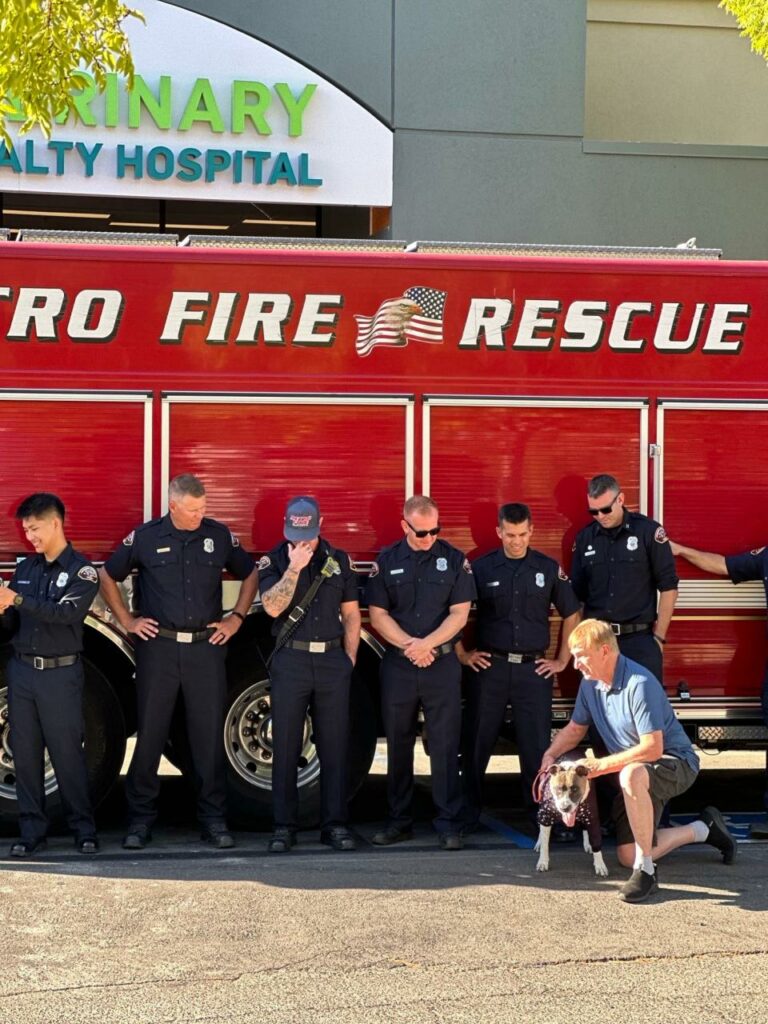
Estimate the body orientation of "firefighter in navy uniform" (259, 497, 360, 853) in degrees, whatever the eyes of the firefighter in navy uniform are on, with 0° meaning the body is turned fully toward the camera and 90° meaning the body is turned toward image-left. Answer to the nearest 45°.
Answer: approximately 0°

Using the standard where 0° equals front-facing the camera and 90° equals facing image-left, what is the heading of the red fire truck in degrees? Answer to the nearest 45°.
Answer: approximately 270°

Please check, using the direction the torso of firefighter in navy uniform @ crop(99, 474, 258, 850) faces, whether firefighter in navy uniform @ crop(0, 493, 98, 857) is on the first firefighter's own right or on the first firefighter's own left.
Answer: on the first firefighter's own right

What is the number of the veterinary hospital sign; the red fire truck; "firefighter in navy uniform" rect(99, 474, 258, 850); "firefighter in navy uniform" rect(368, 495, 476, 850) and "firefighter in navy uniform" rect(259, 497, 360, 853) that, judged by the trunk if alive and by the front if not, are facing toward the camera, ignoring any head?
4

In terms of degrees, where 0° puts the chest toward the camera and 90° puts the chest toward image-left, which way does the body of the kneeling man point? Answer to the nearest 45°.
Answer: approximately 45°

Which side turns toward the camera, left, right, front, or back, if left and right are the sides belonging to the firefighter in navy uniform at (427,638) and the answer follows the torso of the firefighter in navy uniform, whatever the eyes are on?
front

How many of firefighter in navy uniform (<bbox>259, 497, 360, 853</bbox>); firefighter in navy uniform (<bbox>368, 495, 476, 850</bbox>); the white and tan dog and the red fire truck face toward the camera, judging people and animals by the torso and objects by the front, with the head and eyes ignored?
3

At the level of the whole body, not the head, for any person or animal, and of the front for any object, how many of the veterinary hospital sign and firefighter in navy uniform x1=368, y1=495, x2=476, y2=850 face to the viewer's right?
0

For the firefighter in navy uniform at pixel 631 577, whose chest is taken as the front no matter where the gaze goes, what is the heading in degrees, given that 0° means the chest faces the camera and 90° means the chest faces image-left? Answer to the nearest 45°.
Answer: approximately 45°

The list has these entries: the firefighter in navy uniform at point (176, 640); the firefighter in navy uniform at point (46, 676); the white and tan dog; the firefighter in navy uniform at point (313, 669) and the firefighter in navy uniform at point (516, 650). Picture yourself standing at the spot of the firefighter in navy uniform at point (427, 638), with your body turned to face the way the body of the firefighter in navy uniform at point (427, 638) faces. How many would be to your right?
3

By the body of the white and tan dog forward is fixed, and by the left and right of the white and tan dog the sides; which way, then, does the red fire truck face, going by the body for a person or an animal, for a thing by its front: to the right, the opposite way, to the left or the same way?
to the left

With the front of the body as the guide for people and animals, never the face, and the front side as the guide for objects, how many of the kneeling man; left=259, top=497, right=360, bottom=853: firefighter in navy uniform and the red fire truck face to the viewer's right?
1

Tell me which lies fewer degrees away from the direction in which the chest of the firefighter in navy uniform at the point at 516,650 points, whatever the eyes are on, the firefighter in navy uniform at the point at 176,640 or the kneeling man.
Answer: the kneeling man

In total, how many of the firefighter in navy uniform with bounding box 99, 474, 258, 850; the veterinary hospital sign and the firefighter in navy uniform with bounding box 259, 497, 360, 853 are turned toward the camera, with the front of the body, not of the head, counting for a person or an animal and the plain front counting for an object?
3

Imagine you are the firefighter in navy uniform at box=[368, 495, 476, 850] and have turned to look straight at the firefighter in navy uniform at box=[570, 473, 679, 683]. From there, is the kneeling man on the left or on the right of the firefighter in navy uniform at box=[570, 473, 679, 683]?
right
